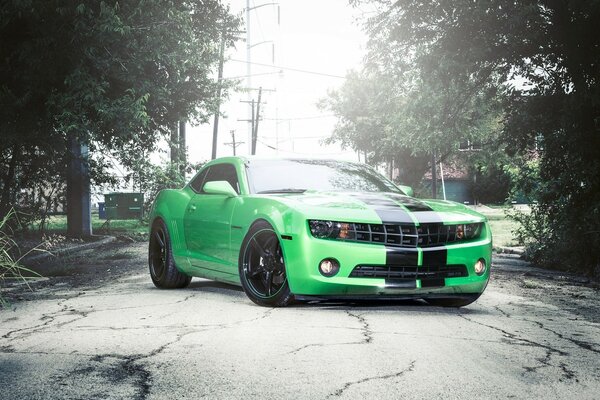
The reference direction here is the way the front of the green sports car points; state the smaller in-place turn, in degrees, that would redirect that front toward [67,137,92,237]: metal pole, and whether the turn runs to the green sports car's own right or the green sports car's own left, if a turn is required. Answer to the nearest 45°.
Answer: approximately 180°

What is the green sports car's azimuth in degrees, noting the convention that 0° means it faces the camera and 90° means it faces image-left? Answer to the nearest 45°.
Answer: approximately 315°

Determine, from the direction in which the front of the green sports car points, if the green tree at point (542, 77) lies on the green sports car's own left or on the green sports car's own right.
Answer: on the green sports car's own left

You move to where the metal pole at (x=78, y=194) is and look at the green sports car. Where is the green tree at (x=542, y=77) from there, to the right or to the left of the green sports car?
left

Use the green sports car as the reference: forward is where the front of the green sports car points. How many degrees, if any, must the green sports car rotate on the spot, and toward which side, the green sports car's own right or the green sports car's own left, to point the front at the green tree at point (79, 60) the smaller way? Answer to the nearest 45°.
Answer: approximately 180°
